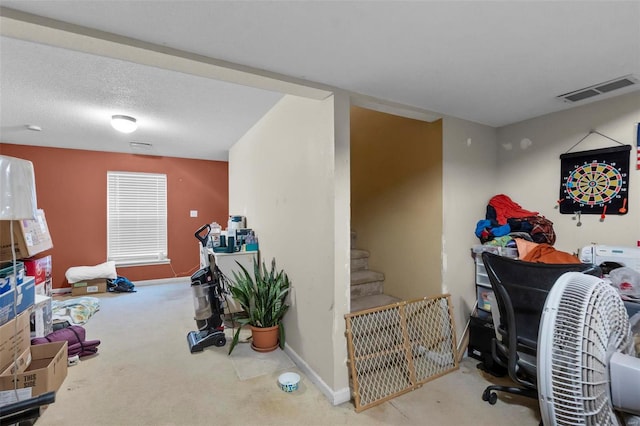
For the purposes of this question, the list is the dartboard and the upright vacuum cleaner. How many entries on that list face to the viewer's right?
0

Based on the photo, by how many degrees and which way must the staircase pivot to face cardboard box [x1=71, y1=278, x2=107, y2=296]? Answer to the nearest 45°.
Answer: approximately 135° to its right

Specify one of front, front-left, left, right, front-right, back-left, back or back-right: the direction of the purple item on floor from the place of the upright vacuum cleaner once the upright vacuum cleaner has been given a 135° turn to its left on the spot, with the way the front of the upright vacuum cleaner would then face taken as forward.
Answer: back

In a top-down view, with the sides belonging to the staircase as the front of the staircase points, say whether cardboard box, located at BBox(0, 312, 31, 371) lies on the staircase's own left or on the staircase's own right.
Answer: on the staircase's own right

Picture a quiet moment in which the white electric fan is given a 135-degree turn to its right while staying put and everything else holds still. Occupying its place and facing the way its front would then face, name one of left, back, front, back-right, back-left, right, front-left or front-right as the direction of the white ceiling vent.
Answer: left

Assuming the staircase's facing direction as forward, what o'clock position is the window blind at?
The window blind is roughly at 5 o'clock from the staircase.

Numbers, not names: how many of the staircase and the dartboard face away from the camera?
0

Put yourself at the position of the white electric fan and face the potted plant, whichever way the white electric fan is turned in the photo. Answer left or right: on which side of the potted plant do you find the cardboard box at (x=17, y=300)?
left

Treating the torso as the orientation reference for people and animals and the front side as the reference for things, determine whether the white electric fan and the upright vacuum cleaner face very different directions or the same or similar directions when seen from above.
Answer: same or similar directions

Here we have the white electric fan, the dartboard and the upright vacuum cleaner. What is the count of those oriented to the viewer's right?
0

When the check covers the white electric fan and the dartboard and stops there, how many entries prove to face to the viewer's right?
0

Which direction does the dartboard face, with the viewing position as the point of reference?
facing the viewer and to the left of the viewer

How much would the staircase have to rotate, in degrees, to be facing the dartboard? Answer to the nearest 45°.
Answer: approximately 45° to its left

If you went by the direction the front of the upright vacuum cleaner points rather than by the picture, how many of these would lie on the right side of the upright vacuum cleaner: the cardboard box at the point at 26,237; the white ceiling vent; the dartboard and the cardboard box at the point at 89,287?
2

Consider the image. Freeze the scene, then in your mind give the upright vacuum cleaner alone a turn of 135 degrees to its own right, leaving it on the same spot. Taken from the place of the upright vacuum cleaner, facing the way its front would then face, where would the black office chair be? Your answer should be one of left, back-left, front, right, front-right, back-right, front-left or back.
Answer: back-right
